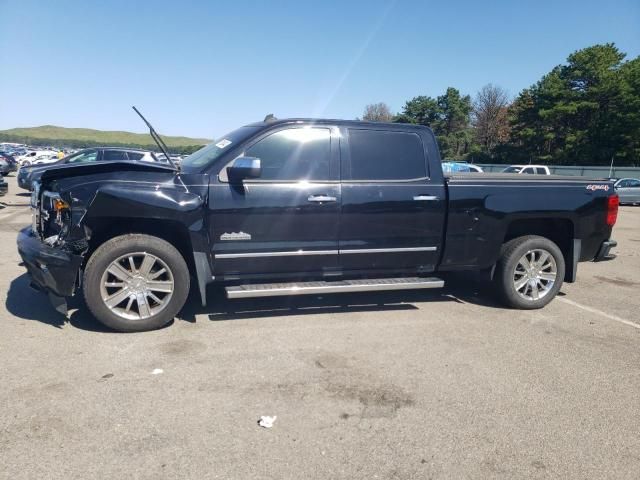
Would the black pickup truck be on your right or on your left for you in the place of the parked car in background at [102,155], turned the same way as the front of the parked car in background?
on your left

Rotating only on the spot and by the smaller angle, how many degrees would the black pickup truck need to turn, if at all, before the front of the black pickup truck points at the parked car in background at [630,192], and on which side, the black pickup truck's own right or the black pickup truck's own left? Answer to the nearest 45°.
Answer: approximately 135° to the black pickup truck's own right

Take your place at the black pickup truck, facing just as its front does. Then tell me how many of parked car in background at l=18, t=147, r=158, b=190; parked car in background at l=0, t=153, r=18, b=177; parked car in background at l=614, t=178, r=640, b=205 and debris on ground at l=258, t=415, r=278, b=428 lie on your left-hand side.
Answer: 1

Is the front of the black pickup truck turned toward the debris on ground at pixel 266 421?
no

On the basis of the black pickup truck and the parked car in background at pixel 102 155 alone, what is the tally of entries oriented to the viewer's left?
2

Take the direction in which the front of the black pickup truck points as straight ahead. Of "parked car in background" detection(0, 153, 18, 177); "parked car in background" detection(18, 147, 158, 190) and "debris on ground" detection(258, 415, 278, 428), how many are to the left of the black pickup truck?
1

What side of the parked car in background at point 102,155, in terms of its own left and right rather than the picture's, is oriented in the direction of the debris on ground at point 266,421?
left

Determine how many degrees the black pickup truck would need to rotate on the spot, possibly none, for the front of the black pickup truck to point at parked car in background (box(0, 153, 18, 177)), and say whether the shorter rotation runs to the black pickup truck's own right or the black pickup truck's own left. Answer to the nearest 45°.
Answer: approximately 45° to the black pickup truck's own right

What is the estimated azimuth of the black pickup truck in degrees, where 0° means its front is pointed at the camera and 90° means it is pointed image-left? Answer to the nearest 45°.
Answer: approximately 90°

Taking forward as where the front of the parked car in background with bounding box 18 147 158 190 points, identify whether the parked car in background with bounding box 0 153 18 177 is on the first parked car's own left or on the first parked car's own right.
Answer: on the first parked car's own right

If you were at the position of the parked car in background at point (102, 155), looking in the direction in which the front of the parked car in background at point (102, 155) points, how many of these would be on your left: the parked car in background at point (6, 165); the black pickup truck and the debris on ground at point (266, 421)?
2

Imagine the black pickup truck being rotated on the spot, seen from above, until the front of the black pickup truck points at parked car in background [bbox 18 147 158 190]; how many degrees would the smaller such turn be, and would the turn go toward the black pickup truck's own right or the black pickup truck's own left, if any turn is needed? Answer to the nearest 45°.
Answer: approximately 45° to the black pickup truck's own right

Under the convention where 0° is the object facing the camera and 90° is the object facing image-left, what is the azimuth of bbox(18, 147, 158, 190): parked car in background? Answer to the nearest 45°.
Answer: approximately 90°

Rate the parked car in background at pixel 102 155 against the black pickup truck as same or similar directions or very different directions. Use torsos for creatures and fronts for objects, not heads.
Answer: same or similar directions
